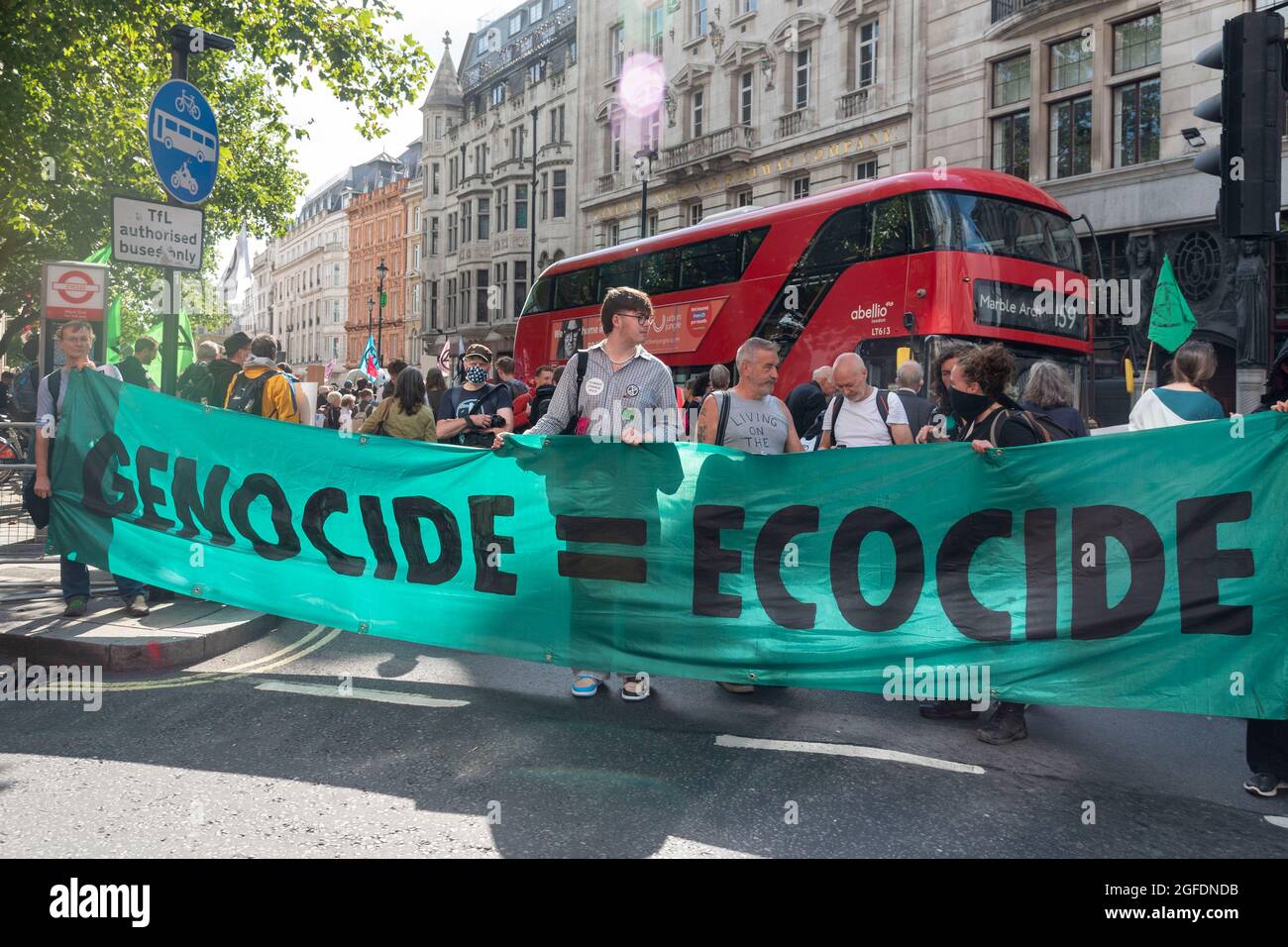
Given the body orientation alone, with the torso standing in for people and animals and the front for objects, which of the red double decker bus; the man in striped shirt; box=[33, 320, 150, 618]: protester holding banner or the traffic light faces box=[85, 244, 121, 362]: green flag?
the traffic light

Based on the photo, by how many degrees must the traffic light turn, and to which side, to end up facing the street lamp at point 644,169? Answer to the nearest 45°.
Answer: approximately 45° to its right

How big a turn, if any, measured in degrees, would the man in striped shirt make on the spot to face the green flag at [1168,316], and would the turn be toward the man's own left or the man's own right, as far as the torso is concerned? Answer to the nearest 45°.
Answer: approximately 135° to the man's own left

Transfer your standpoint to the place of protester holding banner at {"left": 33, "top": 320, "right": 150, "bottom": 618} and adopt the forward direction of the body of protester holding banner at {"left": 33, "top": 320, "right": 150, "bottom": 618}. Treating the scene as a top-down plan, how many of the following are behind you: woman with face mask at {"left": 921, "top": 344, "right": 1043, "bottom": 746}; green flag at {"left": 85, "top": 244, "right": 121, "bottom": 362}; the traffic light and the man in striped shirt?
1

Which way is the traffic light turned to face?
to the viewer's left

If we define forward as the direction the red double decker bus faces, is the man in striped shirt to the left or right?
on its right

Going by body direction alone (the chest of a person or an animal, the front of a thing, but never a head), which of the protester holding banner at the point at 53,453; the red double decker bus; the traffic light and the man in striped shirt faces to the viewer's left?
the traffic light

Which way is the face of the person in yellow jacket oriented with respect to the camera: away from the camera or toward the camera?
away from the camera

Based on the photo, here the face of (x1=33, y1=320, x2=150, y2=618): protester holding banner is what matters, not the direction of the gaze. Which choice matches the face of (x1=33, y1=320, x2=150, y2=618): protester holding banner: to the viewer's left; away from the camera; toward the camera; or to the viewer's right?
toward the camera

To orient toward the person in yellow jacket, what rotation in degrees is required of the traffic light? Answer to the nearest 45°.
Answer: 0° — it already faces them

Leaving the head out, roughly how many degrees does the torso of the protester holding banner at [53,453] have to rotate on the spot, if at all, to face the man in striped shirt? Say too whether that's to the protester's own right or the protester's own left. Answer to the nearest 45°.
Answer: approximately 45° to the protester's own left

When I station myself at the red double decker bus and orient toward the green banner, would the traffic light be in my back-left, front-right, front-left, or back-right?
front-left

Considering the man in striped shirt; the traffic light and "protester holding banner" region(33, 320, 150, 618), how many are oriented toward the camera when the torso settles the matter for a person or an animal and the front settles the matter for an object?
2

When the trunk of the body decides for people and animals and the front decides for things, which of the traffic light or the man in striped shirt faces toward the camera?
the man in striped shirt

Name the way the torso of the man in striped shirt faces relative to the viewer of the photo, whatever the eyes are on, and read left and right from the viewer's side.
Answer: facing the viewer

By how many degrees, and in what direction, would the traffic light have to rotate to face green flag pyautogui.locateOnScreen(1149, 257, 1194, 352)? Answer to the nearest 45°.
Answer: approximately 90° to its right

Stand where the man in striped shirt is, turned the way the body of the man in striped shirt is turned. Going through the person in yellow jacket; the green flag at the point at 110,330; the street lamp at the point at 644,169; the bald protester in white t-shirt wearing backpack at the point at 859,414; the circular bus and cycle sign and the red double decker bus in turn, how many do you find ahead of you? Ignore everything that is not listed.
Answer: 0

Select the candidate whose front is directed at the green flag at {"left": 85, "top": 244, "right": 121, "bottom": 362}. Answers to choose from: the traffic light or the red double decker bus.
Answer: the traffic light

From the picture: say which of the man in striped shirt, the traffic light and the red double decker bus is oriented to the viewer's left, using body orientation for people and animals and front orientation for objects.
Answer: the traffic light

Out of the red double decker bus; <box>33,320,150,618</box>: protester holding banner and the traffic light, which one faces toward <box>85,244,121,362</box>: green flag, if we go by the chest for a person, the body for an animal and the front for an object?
the traffic light
